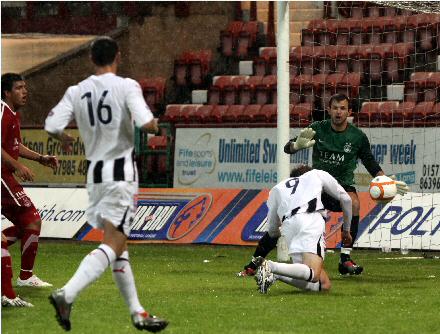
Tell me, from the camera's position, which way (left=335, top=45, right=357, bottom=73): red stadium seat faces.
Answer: facing the viewer

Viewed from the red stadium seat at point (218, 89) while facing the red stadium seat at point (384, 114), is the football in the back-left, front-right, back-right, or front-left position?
front-right

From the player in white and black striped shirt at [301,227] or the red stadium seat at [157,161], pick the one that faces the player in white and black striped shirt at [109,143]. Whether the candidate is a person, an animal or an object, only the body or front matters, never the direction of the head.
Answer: the red stadium seat

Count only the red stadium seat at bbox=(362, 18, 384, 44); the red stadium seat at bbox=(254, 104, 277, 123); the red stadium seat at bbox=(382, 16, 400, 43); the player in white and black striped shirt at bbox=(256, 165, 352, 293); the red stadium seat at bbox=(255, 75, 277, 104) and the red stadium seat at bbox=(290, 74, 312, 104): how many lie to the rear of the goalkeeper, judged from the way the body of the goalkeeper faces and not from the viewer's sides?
5

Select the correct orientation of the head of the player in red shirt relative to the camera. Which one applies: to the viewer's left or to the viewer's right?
to the viewer's right

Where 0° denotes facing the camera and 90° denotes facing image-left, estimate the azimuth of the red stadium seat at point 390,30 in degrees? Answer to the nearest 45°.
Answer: approximately 0°

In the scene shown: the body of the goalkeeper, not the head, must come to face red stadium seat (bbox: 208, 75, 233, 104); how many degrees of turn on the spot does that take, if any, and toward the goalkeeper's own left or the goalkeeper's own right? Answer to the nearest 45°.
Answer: approximately 180°

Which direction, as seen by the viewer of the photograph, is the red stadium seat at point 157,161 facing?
facing the viewer

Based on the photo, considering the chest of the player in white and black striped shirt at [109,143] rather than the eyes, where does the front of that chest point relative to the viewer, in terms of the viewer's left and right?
facing away from the viewer and to the right of the viewer

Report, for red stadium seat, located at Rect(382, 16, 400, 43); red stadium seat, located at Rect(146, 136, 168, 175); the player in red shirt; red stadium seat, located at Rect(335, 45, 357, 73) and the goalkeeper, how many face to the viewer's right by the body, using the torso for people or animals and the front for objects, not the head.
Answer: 1

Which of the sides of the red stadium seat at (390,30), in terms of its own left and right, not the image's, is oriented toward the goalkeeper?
front

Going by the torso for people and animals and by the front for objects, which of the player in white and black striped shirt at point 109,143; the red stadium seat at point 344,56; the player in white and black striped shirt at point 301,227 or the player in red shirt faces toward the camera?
the red stadium seat

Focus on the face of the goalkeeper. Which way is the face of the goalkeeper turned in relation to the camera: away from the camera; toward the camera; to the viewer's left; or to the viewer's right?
toward the camera

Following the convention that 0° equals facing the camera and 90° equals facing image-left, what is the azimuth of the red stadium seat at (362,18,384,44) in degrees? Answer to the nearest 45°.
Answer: approximately 0°

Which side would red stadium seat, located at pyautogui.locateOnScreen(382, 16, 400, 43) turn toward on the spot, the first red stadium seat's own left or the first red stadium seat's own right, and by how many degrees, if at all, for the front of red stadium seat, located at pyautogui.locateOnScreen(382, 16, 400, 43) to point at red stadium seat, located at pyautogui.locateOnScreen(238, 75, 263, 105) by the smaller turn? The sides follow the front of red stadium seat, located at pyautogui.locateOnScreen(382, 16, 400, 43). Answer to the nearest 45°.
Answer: approximately 90° to the first red stadium seat's own right
